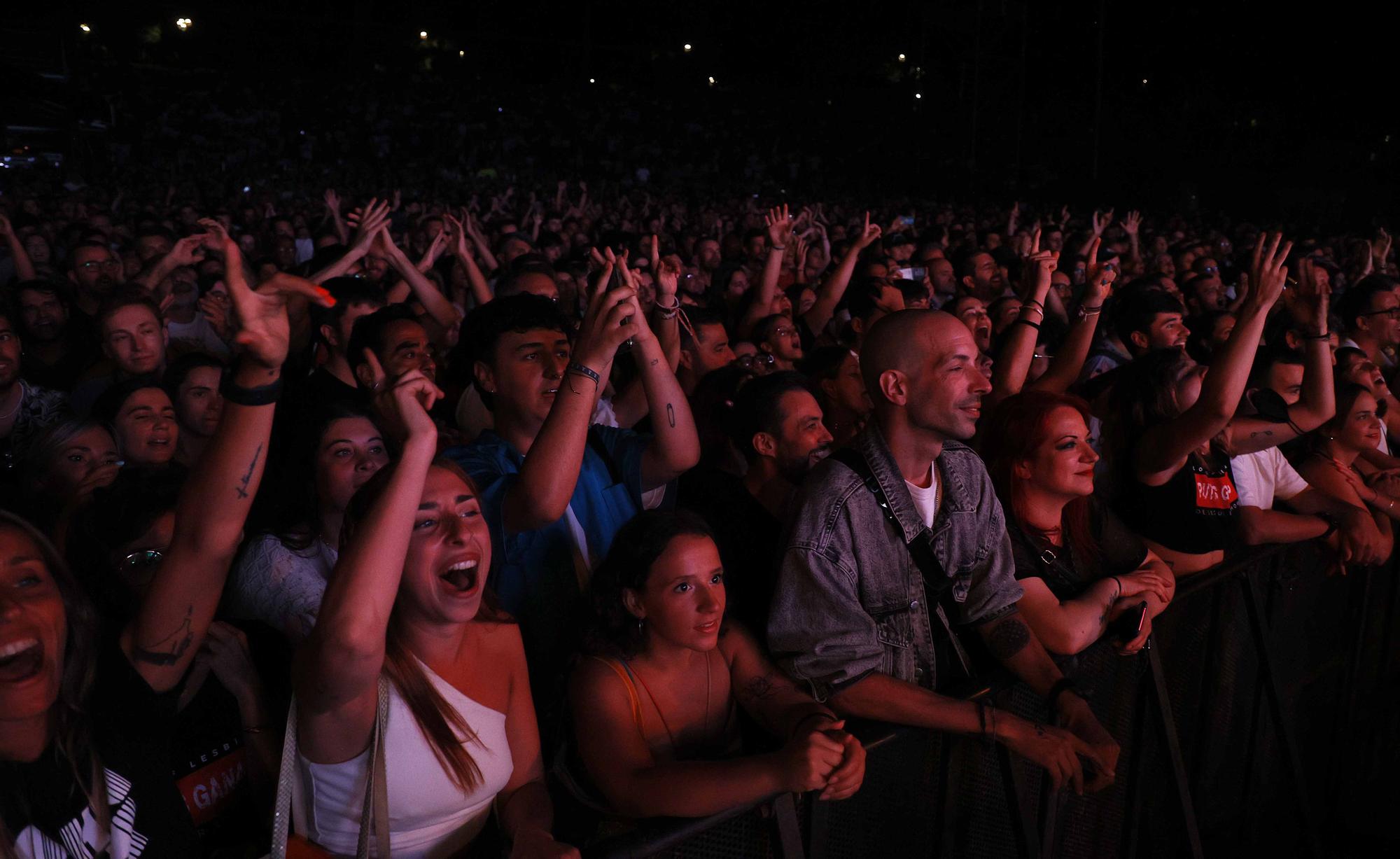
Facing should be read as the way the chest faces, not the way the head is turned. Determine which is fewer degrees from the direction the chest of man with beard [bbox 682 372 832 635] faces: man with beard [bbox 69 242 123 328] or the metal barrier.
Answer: the metal barrier

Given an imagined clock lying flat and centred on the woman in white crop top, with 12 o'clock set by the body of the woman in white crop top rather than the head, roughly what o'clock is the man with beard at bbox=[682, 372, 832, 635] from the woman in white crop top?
The man with beard is roughly at 9 o'clock from the woman in white crop top.

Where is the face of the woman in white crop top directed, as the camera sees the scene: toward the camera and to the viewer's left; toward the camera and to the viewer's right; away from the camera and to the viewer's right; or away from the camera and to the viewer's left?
toward the camera and to the viewer's right

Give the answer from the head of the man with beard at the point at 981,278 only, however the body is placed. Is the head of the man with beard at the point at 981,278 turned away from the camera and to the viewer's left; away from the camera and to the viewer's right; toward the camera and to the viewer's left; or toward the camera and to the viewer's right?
toward the camera and to the viewer's right

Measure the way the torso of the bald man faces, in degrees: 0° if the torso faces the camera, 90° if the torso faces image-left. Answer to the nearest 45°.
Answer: approximately 315°

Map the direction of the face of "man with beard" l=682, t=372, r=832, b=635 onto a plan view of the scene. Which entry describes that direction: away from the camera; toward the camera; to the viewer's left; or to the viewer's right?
to the viewer's right

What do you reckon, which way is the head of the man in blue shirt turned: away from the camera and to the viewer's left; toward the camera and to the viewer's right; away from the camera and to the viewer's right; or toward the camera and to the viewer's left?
toward the camera and to the viewer's right

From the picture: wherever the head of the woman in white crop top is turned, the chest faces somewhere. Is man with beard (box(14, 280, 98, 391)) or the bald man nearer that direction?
the bald man

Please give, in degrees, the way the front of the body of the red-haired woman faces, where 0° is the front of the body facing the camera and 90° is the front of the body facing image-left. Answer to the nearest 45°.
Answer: approximately 315°
